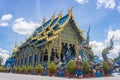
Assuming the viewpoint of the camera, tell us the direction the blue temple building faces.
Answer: facing the viewer and to the right of the viewer

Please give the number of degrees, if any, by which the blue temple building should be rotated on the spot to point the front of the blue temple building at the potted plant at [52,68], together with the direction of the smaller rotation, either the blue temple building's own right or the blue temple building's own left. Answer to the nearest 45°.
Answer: approximately 45° to the blue temple building's own right

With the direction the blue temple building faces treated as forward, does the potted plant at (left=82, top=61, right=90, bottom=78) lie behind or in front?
in front

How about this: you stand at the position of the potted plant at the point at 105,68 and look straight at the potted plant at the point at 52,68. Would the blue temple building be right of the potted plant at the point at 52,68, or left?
right

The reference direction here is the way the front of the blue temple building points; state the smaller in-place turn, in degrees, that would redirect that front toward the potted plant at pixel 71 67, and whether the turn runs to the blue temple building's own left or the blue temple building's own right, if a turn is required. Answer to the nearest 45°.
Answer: approximately 45° to the blue temple building's own right
